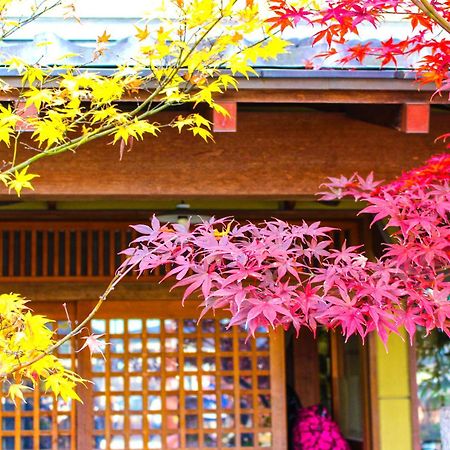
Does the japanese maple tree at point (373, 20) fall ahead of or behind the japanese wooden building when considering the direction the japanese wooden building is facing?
ahead

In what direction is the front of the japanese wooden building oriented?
toward the camera

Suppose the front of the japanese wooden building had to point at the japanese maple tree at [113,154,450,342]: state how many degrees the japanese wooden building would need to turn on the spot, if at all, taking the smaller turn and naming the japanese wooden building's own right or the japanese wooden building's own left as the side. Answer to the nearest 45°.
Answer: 0° — it already faces it
